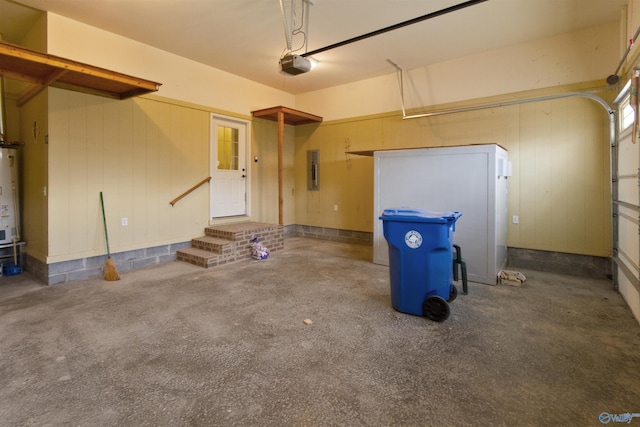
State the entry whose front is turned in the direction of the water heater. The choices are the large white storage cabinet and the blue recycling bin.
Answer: the blue recycling bin

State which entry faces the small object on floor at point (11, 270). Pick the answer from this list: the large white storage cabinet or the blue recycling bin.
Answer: the blue recycling bin

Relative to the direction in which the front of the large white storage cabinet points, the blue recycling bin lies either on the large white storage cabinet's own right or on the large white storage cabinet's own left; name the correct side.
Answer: on the large white storage cabinet's own right

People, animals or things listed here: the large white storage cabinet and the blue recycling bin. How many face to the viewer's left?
1

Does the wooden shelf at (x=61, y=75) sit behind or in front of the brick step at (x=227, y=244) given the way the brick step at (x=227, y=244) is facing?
in front

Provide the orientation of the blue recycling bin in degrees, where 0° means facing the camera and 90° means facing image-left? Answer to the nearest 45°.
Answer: approximately 90°

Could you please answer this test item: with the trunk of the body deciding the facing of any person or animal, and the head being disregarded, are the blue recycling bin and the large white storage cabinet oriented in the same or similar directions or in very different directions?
very different directions

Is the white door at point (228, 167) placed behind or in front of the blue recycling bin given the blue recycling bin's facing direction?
in front

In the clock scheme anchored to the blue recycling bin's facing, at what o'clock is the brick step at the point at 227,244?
The brick step is roughly at 1 o'clock from the blue recycling bin.

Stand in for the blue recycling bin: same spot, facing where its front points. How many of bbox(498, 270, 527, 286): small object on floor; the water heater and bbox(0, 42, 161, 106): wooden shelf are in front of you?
2
